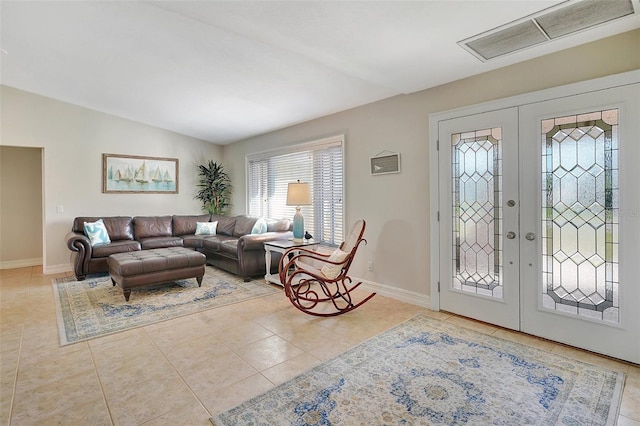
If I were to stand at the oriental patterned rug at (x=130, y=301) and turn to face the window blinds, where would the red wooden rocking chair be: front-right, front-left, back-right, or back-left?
front-right

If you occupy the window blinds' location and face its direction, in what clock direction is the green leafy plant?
The green leafy plant is roughly at 3 o'clock from the window blinds.

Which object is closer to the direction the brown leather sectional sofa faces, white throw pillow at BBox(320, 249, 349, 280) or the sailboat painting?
the white throw pillow

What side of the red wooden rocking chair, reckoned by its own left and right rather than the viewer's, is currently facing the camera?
left

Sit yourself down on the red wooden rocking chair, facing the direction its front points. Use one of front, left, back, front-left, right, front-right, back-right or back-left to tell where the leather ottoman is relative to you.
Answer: front

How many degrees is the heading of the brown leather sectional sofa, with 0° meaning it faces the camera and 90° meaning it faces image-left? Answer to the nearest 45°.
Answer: approximately 0°

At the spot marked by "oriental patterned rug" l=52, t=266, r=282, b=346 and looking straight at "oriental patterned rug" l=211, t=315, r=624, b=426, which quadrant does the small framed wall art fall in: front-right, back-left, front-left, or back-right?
front-left

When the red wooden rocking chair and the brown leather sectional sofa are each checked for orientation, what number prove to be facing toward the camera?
1

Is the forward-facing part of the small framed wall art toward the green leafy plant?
no

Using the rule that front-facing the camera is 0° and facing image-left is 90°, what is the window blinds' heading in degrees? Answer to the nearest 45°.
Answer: approximately 45°

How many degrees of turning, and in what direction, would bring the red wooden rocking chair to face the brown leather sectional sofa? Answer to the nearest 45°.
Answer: approximately 45° to its right

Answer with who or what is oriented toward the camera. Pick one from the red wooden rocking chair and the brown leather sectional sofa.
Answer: the brown leather sectional sofa

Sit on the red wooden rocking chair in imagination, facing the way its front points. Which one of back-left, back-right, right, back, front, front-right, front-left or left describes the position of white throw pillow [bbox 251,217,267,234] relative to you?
front-right

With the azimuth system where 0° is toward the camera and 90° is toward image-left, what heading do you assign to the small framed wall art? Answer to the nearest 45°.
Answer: approximately 45°

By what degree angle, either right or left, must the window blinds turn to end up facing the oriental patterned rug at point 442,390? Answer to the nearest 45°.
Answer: approximately 45° to its left

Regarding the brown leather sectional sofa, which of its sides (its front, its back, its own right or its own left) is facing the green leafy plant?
back

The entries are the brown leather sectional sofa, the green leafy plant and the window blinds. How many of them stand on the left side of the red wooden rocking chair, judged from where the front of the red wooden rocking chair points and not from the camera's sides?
0

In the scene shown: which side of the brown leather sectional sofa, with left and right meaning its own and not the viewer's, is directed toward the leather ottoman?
front

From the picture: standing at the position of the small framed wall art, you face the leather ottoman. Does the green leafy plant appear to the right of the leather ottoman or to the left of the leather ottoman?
right
